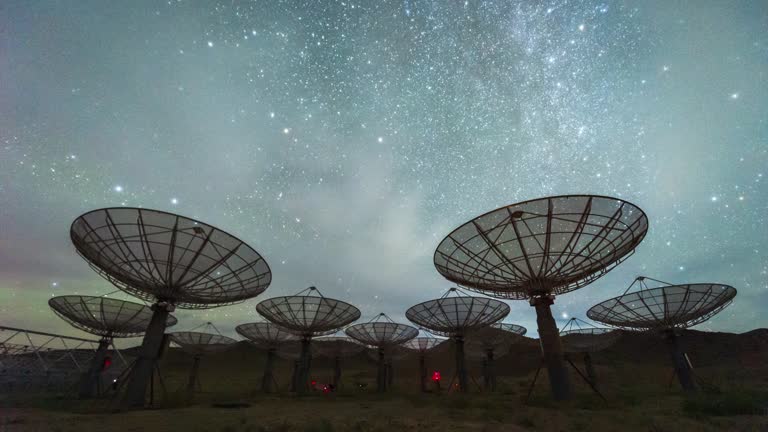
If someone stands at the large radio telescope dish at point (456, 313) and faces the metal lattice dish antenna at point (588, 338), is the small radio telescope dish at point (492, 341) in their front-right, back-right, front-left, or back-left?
front-left

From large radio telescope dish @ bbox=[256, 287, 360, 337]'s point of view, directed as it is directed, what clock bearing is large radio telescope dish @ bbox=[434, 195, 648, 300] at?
large radio telescope dish @ bbox=[434, 195, 648, 300] is roughly at 5 o'clock from large radio telescope dish @ bbox=[256, 287, 360, 337].

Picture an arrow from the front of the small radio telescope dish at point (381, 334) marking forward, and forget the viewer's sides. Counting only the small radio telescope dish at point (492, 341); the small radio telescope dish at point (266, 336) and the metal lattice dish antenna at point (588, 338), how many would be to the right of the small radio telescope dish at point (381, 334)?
2

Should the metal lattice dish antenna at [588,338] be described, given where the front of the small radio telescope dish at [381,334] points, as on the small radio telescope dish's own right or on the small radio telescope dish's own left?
on the small radio telescope dish's own right

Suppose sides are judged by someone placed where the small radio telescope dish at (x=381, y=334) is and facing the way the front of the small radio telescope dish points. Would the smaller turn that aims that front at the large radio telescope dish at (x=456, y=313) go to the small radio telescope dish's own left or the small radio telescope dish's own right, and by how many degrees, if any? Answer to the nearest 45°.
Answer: approximately 135° to the small radio telescope dish's own right

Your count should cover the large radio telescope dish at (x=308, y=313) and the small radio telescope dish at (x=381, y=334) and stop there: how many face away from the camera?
2

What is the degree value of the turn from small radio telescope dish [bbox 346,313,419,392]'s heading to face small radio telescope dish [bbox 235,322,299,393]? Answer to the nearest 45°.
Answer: approximately 90° to its left

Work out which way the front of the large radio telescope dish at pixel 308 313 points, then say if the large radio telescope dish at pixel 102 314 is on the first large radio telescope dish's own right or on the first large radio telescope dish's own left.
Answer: on the first large radio telescope dish's own left

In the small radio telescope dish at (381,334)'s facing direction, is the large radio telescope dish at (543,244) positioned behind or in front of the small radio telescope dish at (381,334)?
behind

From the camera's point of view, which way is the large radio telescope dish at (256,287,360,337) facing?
away from the camera

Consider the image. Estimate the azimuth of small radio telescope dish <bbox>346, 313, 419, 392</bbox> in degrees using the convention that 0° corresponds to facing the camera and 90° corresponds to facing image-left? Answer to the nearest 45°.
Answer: approximately 180°

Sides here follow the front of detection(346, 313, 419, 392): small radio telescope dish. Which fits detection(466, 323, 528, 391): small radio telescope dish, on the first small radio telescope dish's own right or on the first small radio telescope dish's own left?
on the first small radio telescope dish's own right

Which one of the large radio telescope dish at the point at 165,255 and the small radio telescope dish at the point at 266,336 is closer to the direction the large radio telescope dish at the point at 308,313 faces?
the small radio telescope dish
